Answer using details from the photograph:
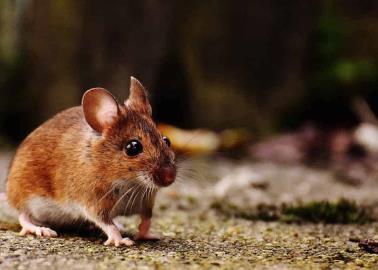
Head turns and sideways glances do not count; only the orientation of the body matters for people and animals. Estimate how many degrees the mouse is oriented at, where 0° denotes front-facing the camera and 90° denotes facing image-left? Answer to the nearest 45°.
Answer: approximately 315°
